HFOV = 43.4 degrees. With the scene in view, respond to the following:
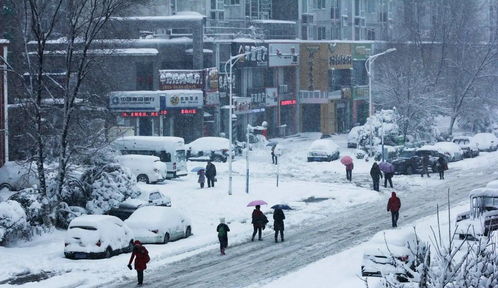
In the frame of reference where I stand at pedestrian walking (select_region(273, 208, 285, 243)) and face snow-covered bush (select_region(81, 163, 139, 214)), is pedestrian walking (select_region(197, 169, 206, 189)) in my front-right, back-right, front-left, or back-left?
front-right

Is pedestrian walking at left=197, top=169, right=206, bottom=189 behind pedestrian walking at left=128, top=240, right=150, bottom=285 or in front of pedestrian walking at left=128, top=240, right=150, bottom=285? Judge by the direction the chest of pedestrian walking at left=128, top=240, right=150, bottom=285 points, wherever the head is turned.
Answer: behind

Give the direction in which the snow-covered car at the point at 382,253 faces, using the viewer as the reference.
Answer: facing away from the viewer and to the right of the viewer

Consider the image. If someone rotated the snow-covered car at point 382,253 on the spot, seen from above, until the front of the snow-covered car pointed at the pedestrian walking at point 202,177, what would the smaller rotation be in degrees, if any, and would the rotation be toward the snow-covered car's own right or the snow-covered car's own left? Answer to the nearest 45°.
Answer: approximately 90° to the snow-covered car's own left

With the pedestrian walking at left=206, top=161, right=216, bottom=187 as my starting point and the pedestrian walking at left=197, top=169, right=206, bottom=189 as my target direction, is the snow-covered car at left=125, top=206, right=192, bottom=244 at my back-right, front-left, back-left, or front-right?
front-left

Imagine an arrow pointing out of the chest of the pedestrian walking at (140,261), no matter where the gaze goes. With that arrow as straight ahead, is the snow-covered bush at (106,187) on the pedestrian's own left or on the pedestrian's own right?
on the pedestrian's own right

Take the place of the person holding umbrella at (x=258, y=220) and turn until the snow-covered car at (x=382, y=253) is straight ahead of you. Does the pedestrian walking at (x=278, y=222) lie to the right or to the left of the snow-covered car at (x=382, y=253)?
left

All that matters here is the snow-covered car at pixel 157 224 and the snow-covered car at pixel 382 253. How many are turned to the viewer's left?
0

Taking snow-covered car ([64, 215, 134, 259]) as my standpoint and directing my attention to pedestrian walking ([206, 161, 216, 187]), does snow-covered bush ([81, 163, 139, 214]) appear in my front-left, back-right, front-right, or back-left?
front-left
